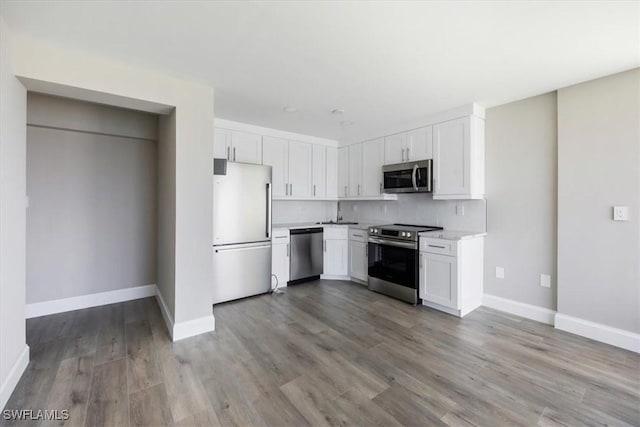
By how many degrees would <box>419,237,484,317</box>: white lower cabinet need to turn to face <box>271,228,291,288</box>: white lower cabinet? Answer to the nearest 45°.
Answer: approximately 45° to its right

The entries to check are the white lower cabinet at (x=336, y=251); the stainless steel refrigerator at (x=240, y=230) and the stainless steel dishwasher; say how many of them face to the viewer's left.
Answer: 0

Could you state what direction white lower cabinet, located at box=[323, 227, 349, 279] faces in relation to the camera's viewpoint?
facing the viewer

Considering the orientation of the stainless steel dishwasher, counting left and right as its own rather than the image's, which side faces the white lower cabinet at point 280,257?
right

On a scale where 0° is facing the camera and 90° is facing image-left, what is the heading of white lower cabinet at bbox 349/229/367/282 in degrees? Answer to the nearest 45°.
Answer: approximately 45°

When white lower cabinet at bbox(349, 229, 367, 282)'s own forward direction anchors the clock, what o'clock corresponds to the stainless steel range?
The stainless steel range is roughly at 9 o'clock from the white lower cabinet.

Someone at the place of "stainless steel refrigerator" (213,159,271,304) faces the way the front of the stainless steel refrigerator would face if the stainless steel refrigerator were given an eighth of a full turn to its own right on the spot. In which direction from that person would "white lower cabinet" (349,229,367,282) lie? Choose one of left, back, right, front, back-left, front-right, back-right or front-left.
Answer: left

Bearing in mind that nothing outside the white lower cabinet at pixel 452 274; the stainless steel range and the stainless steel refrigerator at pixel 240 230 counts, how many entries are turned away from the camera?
0

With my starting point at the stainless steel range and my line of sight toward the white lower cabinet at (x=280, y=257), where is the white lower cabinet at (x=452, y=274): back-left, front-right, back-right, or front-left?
back-left

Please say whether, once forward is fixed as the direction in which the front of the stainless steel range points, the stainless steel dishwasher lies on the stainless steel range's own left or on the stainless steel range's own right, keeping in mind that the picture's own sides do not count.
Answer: on the stainless steel range's own right
